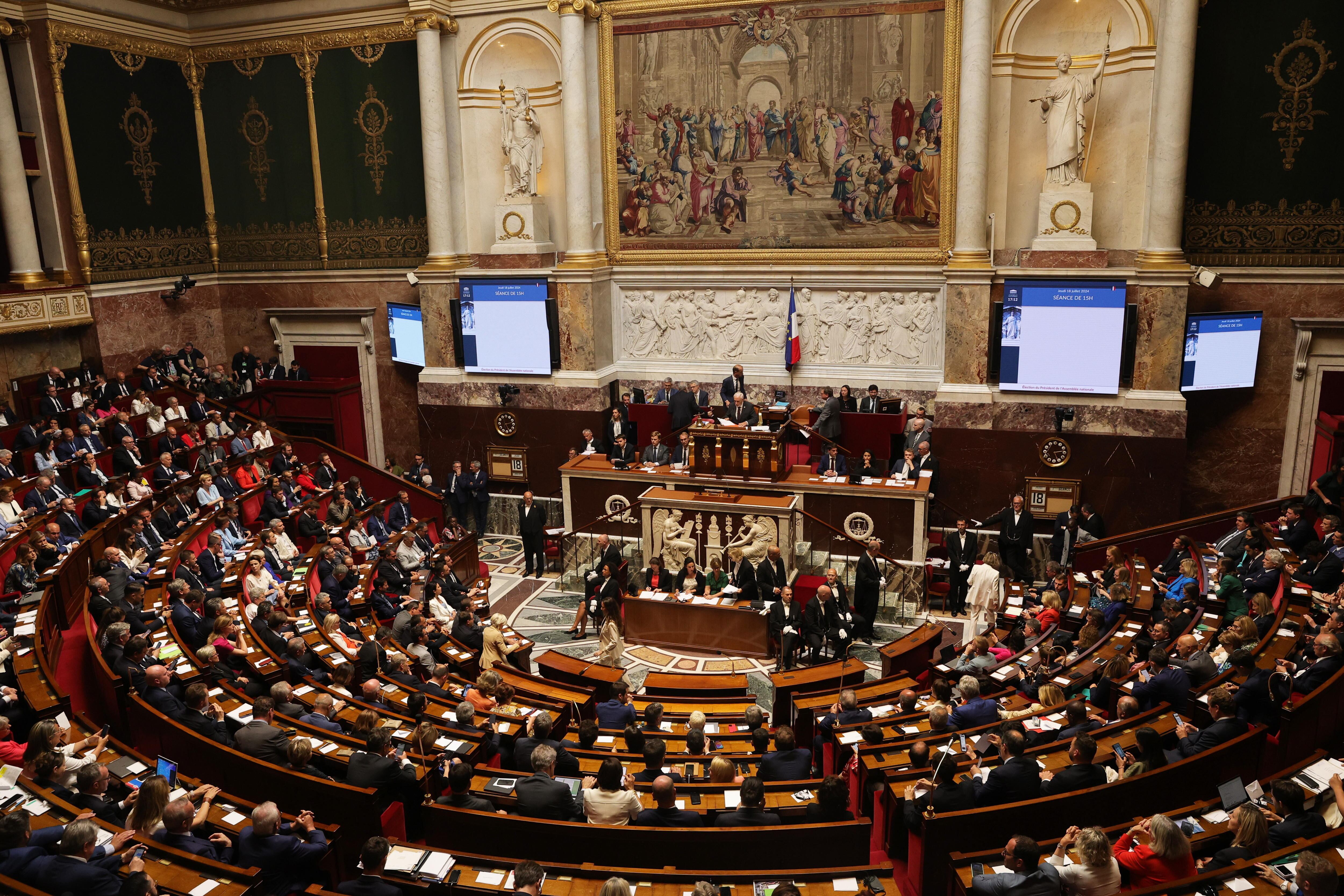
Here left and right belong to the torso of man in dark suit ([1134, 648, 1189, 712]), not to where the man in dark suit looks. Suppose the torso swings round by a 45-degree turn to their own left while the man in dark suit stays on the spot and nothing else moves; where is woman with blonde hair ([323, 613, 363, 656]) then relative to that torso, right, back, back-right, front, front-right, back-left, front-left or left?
front

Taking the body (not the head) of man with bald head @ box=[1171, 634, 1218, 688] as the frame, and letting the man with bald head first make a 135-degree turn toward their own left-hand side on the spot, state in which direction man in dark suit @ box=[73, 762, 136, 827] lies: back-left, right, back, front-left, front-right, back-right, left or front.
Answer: right

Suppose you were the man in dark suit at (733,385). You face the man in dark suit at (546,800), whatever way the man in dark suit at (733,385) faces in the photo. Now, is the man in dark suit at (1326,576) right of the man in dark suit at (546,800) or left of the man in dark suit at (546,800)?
left

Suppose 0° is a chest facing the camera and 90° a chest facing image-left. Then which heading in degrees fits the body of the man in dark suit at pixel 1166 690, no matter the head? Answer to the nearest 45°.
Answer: approximately 135°

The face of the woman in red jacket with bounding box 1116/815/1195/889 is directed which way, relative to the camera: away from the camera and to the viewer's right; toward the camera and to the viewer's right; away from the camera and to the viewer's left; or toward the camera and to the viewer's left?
away from the camera and to the viewer's left

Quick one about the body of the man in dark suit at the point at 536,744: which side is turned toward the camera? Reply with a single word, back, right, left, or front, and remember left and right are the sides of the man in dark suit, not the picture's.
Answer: back

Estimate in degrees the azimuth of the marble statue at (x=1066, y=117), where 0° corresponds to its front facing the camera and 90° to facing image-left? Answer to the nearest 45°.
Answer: approximately 0°

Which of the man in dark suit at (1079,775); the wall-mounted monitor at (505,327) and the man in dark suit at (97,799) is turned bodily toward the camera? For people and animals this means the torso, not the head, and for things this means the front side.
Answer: the wall-mounted monitor

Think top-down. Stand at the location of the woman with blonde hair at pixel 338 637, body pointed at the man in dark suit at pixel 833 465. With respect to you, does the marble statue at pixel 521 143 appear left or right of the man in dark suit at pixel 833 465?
left

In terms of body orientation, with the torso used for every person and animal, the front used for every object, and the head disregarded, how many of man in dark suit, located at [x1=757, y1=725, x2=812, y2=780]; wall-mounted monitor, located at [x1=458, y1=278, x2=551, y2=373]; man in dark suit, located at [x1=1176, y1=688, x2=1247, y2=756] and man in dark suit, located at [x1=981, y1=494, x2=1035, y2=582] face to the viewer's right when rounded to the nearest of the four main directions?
0

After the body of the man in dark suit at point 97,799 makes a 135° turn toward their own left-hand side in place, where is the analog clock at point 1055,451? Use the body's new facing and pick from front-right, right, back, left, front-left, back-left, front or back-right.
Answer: back

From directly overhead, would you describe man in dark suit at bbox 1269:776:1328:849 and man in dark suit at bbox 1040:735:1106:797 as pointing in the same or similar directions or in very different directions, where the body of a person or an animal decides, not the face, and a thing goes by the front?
same or similar directions

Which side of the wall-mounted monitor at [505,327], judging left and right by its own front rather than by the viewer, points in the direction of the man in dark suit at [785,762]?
front

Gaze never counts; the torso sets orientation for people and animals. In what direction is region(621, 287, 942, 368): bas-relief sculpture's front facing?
toward the camera

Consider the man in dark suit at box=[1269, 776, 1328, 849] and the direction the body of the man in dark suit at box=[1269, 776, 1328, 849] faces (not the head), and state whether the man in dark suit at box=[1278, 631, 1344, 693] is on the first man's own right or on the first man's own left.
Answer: on the first man's own right

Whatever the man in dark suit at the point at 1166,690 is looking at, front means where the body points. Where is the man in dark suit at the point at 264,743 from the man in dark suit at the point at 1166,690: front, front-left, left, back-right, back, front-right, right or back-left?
left

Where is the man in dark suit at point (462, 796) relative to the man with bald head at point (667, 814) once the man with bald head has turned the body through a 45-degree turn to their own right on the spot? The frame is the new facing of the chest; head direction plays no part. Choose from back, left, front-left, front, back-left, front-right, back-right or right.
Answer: back-left

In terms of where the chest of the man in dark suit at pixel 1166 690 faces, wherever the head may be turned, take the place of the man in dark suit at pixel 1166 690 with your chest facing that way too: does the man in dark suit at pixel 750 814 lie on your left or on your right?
on your left

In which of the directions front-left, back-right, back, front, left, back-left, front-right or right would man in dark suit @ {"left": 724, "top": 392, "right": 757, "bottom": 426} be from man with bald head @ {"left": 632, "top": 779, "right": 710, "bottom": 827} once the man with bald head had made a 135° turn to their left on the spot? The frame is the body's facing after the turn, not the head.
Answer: back-right
